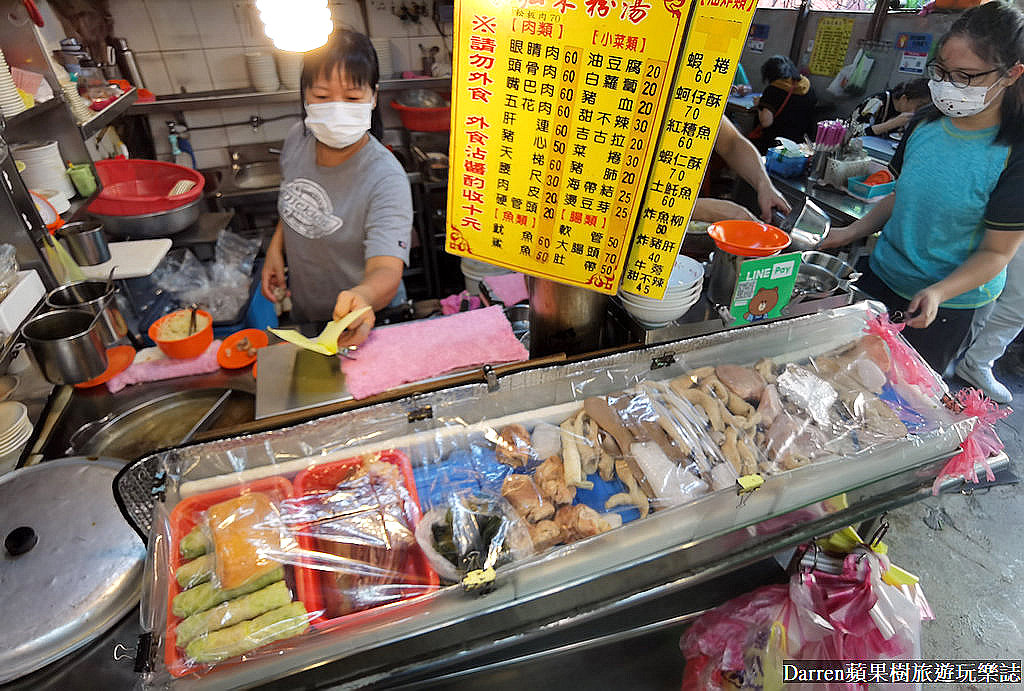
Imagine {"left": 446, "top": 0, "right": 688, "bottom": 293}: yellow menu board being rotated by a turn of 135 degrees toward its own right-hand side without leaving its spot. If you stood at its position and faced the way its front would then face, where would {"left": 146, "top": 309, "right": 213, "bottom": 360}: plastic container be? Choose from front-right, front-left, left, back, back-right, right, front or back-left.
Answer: front-left

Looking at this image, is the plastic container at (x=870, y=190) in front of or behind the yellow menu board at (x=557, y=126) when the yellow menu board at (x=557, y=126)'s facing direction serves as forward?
behind

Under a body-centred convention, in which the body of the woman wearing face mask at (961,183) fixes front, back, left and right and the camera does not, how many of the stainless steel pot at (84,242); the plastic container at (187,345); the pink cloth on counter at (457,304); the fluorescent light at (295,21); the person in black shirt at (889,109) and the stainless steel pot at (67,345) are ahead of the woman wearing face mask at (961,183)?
5

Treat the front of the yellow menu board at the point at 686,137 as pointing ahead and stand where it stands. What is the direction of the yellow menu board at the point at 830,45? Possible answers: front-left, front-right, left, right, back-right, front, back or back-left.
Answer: back

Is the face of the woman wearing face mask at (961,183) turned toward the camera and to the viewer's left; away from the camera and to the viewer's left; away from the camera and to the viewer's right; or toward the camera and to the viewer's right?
toward the camera and to the viewer's left

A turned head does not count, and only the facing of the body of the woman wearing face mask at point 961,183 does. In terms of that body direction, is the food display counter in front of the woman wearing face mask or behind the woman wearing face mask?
in front

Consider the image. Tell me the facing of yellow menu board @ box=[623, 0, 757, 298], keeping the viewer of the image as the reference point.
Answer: facing the viewer

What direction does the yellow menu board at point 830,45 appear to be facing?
toward the camera

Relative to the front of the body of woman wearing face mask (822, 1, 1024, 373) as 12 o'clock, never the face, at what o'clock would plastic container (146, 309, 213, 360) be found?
The plastic container is roughly at 12 o'clock from the woman wearing face mask.

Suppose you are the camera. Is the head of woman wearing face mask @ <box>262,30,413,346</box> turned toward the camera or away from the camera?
toward the camera

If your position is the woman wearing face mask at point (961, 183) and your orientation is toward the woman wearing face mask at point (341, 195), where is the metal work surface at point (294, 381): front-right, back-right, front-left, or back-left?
front-left

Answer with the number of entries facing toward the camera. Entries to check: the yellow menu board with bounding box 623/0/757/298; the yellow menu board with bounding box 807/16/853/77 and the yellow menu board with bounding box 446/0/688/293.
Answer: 3

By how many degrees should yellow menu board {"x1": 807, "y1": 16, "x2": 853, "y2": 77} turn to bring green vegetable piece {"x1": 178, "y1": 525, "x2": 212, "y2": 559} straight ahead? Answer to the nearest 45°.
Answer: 0° — it already faces it

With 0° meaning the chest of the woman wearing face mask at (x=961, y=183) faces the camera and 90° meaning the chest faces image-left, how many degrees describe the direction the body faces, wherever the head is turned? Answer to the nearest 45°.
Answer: approximately 45°

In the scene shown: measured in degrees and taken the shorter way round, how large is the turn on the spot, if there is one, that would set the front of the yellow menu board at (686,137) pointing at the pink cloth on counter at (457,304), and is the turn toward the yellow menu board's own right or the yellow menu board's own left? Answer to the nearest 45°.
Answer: approximately 135° to the yellow menu board's own right

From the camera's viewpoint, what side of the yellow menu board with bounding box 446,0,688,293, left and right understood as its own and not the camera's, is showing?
front

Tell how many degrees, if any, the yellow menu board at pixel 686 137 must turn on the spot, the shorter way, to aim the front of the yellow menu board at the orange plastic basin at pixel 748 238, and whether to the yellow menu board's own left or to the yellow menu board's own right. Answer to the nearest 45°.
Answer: approximately 180°
